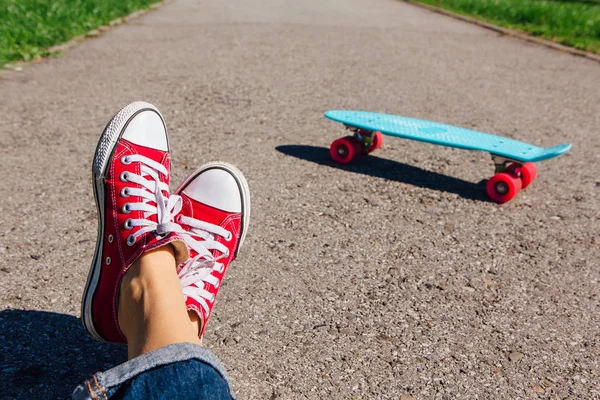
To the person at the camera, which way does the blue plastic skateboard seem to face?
facing away from the viewer and to the left of the viewer

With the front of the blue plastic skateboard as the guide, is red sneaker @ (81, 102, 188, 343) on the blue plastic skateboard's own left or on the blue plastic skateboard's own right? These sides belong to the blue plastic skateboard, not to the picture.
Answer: on the blue plastic skateboard's own left

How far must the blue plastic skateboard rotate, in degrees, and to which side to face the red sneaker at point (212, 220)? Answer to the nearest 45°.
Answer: approximately 90° to its left
